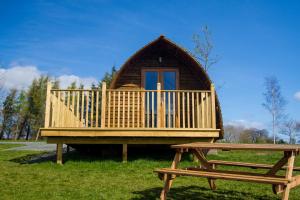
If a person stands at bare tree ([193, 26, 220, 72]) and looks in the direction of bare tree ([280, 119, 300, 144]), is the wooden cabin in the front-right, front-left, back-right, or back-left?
back-right

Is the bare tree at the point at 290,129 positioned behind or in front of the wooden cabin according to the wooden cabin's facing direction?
behind

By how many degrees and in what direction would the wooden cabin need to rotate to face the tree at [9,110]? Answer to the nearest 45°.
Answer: approximately 135° to its right

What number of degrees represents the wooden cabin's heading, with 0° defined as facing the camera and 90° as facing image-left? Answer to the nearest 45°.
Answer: approximately 0°

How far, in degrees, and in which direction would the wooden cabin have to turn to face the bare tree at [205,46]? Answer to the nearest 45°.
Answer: approximately 135° to its left
